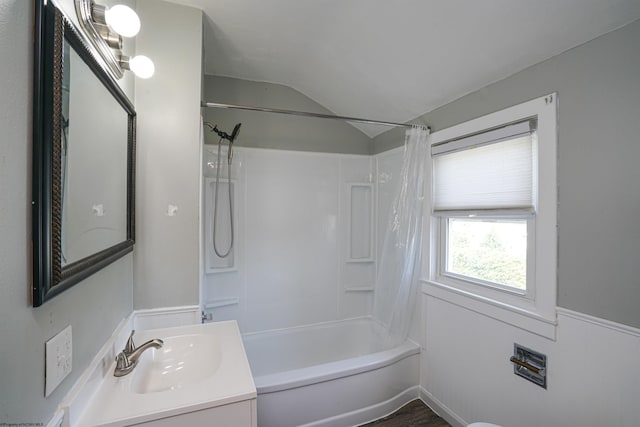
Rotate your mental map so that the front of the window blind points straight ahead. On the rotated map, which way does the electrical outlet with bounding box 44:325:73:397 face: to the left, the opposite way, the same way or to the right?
the opposite way

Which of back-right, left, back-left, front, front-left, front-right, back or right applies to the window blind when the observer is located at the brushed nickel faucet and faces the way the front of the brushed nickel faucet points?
front-left

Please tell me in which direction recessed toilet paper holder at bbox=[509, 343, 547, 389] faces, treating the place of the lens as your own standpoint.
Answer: facing the viewer and to the left of the viewer

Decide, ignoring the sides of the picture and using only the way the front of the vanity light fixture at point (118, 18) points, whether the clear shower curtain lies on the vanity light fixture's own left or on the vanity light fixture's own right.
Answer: on the vanity light fixture's own left

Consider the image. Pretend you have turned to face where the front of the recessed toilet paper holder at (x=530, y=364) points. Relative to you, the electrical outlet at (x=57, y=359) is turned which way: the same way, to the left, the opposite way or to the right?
the opposite way

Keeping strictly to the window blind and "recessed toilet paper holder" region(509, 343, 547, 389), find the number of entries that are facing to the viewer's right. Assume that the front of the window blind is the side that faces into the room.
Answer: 0

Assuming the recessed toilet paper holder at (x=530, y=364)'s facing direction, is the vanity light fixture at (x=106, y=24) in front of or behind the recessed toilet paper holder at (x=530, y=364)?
in front

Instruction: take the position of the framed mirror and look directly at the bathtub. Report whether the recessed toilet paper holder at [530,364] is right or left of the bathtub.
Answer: right

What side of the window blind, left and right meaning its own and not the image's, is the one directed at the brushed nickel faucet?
front

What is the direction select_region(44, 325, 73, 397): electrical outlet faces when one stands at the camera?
facing the viewer and to the right of the viewer

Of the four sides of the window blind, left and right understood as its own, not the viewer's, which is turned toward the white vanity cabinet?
front

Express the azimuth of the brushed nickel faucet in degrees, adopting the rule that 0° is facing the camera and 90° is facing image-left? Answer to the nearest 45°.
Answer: approximately 315°

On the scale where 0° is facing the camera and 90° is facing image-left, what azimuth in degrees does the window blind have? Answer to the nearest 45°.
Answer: approximately 45°

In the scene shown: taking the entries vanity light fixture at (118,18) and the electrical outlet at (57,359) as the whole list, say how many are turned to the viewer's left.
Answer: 0
